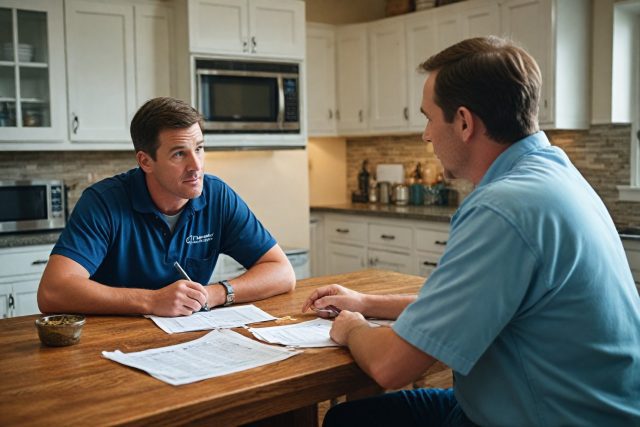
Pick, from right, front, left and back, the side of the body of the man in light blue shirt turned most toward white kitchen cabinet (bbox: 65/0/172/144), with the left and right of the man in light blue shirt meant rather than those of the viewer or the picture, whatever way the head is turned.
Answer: front

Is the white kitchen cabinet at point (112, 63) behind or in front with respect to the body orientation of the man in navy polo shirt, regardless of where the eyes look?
behind

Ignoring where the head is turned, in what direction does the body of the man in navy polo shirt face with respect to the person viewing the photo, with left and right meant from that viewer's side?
facing the viewer and to the right of the viewer

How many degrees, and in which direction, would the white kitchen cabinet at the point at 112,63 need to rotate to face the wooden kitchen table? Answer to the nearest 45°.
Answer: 0° — it already faces it

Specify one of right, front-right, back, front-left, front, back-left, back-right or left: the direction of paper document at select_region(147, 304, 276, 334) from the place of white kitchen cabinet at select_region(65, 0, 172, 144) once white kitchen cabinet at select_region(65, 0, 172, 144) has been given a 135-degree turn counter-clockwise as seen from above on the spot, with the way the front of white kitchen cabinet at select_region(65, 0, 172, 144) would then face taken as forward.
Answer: back-right

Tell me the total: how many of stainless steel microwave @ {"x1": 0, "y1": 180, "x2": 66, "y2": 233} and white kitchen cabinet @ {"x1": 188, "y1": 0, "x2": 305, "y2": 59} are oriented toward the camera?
2

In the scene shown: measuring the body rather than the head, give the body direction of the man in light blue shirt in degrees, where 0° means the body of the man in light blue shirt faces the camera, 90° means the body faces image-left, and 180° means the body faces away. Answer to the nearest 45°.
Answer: approximately 135°

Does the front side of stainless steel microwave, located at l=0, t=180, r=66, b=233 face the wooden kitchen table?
yes

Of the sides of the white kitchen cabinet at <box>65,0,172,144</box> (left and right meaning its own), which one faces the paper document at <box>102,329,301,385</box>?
front

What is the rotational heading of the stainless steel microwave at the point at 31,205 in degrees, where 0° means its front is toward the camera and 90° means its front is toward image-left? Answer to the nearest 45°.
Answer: approximately 0°

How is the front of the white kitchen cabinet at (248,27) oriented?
toward the camera

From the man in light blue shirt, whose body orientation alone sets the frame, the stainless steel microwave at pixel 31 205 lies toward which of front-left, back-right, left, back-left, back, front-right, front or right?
front

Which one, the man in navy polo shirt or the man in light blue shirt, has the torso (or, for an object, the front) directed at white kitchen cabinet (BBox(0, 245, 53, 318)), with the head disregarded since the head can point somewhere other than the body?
the man in light blue shirt

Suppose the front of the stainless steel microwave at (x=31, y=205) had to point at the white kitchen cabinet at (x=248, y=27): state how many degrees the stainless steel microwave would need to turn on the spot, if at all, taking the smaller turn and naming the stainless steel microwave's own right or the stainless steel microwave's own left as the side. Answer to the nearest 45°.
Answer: approximately 90° to the stainless steel microwave's own left

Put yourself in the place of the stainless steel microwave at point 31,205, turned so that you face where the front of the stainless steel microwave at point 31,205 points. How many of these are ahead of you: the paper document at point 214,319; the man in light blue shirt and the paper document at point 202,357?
3

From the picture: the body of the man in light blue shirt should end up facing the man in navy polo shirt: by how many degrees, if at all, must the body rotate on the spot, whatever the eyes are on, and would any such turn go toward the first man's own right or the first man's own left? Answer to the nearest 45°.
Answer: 0° — they already face them
